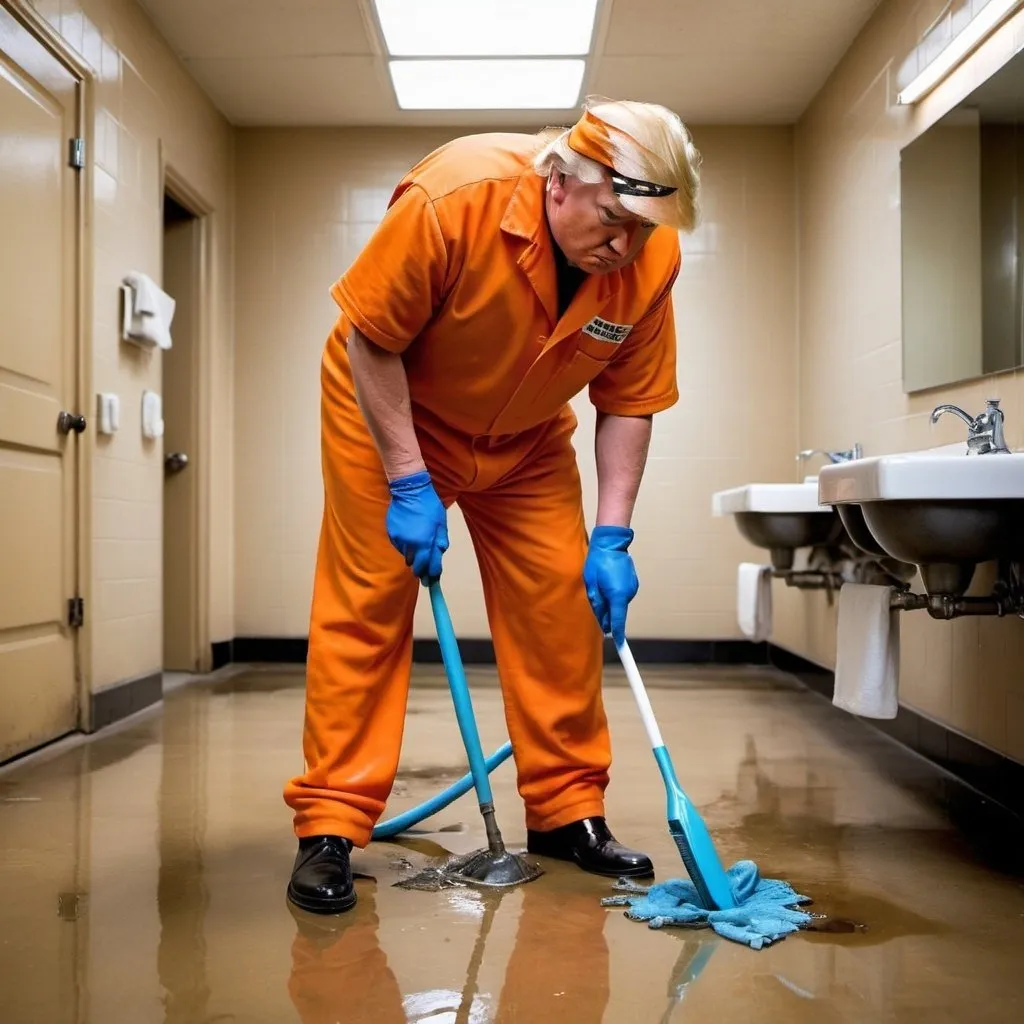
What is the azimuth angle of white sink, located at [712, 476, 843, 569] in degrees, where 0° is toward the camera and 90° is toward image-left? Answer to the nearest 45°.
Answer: approximately 90°

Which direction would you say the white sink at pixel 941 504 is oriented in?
to the viewer's left

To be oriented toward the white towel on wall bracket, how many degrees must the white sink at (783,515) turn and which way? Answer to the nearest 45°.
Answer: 0° — it already faces it

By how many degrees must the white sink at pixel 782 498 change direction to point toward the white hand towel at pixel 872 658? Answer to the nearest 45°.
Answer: approximately 90° to its left

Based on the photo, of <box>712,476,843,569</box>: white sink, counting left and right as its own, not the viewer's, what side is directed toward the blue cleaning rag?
left

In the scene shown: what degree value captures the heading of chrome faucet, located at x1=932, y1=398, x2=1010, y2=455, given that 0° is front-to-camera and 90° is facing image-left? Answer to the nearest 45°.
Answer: approximately 90°
